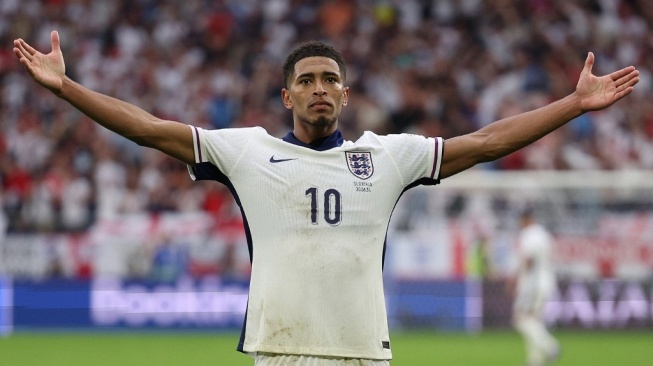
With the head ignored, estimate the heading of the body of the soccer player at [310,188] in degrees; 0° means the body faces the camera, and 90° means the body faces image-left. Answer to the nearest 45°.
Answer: approximately 0°

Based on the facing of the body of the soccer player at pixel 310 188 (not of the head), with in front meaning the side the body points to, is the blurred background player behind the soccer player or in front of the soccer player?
behind
